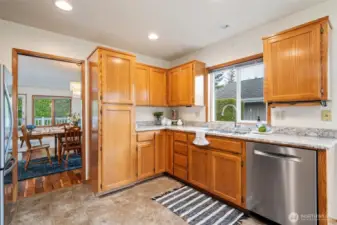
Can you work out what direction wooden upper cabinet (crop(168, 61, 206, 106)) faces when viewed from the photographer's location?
facing the viewer and to the left of the viewer

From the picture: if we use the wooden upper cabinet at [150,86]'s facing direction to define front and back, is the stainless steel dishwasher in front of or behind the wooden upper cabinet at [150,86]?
in front

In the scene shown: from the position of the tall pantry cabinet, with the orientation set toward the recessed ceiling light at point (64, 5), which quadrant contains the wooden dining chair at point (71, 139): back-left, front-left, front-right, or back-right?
back-right

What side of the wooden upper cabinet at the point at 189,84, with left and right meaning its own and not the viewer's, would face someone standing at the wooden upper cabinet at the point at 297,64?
left

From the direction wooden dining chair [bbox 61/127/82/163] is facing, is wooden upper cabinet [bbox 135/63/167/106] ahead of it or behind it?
behind

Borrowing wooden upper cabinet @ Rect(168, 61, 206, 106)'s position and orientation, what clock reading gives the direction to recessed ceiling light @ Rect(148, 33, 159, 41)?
The recessed ceiling light is roughly at 12 o'clock from the wooden upper cabinet.

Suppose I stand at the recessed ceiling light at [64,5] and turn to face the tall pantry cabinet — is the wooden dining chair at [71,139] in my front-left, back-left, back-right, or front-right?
front-left

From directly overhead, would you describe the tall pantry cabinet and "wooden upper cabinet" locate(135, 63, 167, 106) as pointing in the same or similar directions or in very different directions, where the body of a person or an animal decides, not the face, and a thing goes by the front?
same or similar directions

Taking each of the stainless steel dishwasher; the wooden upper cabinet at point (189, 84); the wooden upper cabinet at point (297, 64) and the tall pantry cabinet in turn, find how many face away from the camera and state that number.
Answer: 0

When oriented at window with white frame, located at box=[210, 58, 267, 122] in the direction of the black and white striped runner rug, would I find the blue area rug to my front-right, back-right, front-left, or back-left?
front-right

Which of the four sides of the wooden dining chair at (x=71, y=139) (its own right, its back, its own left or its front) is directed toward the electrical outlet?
back

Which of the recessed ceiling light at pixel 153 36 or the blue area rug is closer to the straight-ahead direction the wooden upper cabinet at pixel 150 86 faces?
the recessed ceiling light

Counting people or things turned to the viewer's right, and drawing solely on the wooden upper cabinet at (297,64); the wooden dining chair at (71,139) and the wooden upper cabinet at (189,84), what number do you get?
0

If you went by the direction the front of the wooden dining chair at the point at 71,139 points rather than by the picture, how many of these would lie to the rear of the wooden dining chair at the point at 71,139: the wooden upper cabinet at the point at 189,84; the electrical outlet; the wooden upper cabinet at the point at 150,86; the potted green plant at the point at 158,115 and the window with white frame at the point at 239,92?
5

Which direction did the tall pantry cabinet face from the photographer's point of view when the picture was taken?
facing the viewer and to the right of the viewer

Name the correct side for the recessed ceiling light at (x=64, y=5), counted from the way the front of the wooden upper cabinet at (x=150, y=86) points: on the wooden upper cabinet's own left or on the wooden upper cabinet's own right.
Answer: on the wooden upper cabinet's own right

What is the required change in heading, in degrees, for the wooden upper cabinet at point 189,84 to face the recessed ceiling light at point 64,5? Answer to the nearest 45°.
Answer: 0° — it already faces it
